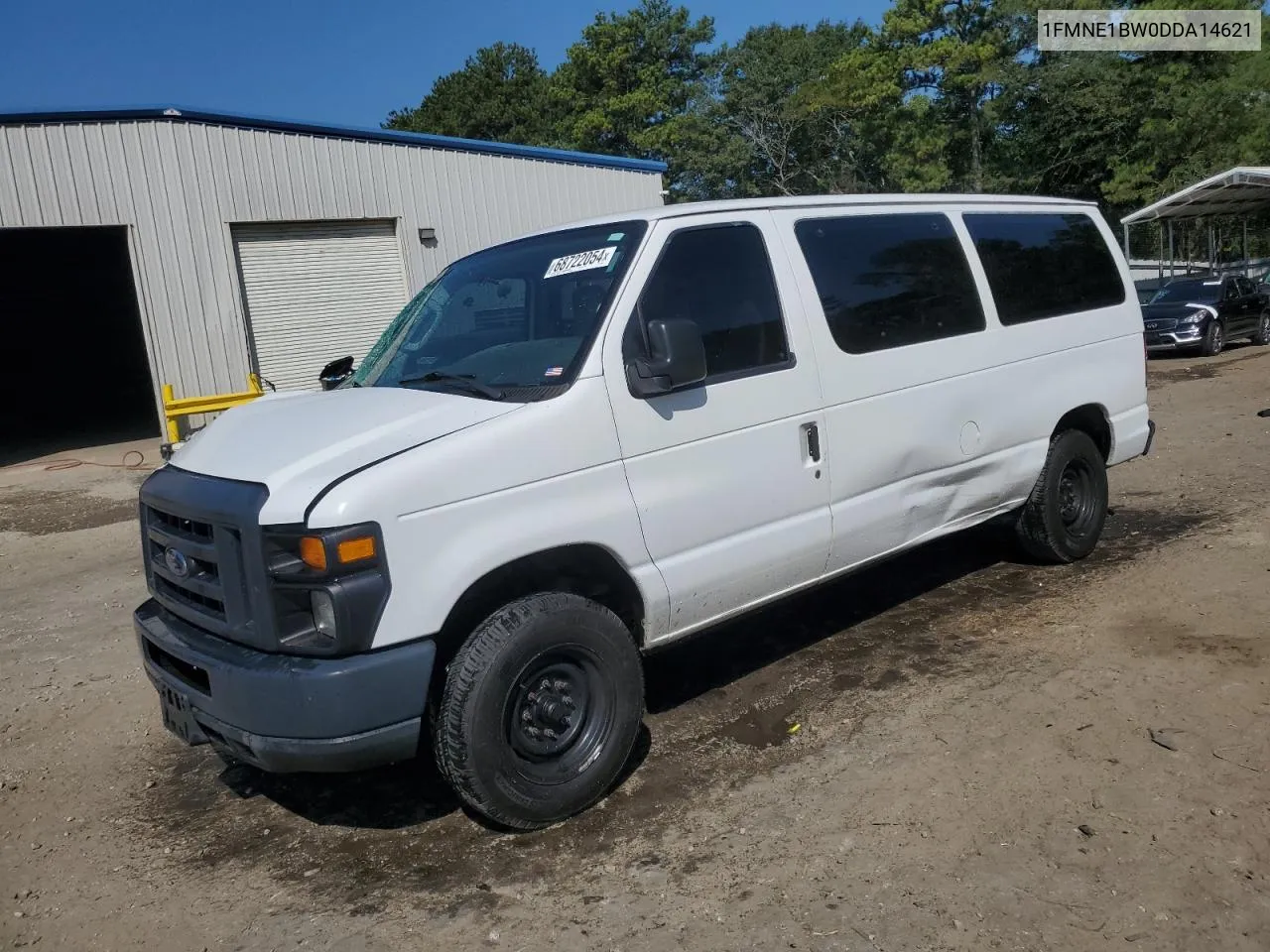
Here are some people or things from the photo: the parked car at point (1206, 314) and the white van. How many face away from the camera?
0

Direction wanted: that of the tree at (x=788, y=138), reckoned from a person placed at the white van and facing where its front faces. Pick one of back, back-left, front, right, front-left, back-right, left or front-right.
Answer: back-right

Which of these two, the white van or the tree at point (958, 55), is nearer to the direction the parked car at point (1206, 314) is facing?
the white van

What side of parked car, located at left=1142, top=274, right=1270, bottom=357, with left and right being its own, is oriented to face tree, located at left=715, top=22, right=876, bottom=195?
right

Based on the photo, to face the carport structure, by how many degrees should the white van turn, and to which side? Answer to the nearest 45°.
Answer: approximately 180°

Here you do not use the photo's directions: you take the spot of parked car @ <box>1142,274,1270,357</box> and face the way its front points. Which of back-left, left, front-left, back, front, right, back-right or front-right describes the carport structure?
back-right

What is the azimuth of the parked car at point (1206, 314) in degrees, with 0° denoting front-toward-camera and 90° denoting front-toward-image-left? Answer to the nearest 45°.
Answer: approximately 45°

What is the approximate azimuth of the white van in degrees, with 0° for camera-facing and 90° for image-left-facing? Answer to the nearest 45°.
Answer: approximately 45°

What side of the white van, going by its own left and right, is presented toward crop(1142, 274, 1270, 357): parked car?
back

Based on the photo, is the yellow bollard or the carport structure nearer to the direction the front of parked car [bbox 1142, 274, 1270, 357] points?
the yellow bollard

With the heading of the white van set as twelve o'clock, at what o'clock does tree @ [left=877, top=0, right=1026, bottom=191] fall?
The tree is roughly at 5 o'clock from the white van.

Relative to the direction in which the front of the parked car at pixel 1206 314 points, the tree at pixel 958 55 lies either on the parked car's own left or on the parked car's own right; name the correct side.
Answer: on the parked car's own right

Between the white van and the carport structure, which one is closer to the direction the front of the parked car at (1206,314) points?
the white van
